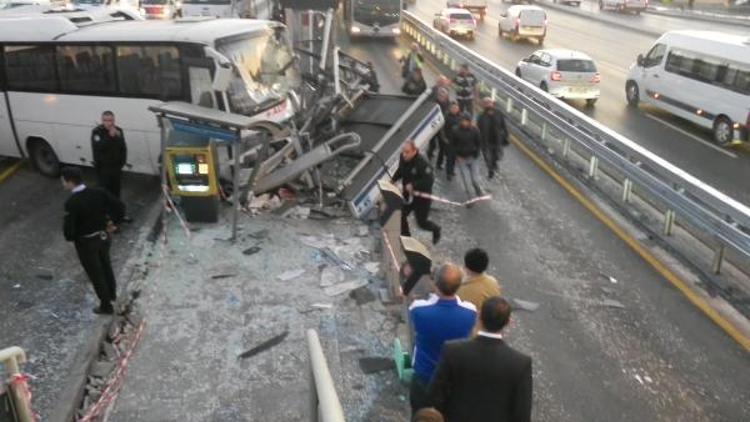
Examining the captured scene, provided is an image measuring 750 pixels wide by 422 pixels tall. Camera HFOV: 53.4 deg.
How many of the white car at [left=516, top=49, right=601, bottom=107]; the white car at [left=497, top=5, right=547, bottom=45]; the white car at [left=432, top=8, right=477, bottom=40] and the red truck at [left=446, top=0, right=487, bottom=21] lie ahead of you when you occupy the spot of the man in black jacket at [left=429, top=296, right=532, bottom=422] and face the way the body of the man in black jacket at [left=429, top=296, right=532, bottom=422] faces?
4

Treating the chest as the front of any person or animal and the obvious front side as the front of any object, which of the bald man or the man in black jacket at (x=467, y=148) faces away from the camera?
the bald man

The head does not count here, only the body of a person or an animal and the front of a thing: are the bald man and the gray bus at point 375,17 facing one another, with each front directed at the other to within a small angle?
yes

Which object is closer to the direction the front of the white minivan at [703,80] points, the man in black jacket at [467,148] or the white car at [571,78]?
the white car

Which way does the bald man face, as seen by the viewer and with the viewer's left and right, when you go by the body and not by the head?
facing away from the viewer

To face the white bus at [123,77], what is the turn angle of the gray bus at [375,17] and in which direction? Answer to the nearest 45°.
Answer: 0° — it already faces it

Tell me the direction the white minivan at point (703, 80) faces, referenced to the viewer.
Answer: facing away from the viewer and to the left of the viewer

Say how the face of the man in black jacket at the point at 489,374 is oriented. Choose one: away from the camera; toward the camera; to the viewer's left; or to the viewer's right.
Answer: away from the camera

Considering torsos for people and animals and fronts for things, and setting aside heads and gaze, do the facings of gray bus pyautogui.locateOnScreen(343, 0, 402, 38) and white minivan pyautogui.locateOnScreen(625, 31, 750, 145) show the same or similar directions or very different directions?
very different directions

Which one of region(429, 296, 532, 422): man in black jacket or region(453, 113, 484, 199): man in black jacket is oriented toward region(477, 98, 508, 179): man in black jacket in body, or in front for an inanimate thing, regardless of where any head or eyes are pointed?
region(429, 296, 532, 422): man in black jacket

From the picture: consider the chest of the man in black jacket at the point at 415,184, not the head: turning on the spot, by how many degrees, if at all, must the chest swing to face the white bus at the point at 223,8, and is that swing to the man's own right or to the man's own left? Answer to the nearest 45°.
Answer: approximately 135° to the man's own right
